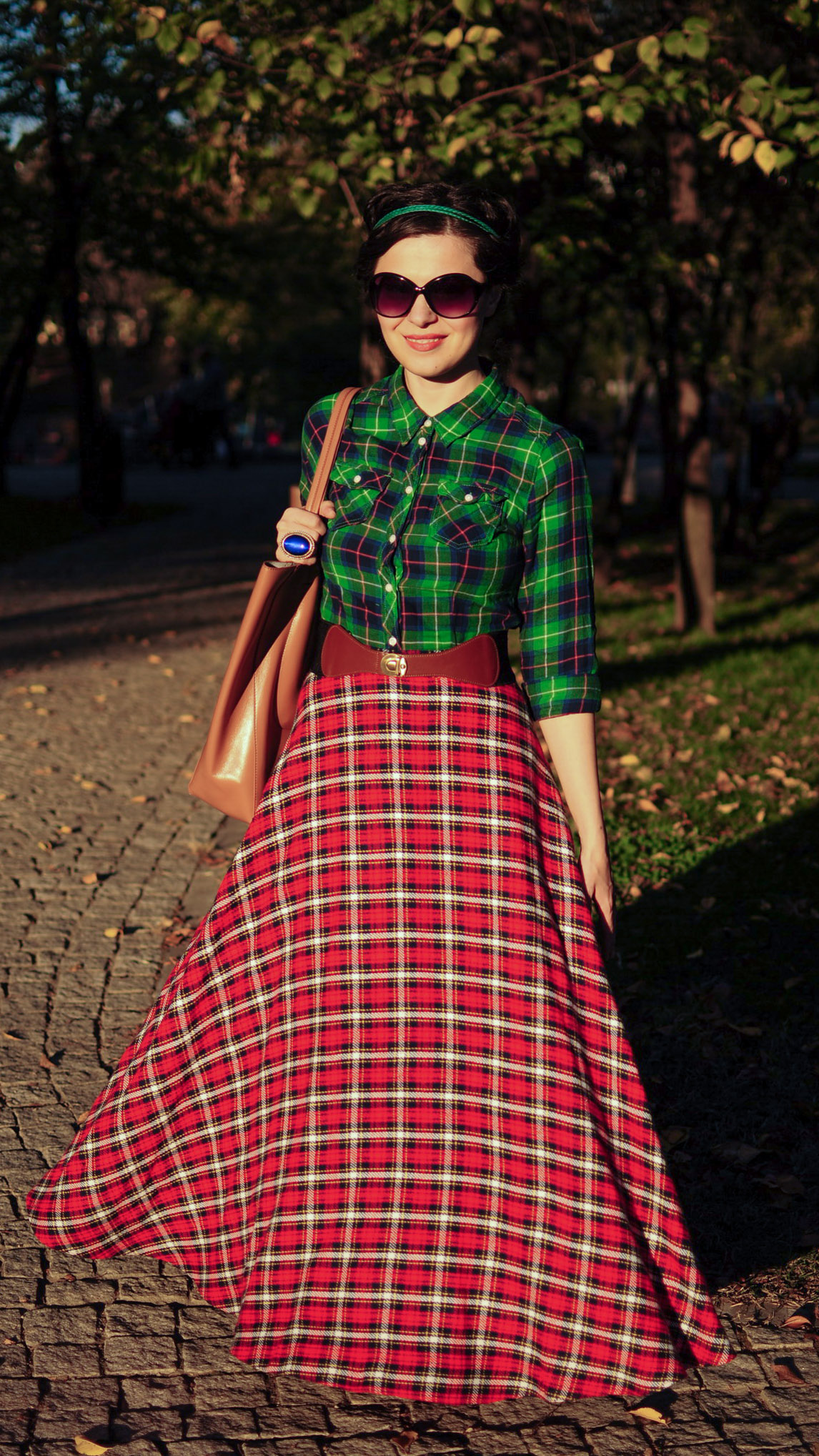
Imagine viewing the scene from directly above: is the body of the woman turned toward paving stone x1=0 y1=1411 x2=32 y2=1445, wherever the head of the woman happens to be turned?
no

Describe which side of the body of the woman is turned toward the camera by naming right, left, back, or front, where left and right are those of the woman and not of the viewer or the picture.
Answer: front

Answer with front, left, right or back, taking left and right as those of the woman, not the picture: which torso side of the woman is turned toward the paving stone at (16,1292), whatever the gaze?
right

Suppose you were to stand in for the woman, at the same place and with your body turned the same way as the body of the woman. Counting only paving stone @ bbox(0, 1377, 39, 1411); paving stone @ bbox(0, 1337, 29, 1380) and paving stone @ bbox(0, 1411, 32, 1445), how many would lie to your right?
3

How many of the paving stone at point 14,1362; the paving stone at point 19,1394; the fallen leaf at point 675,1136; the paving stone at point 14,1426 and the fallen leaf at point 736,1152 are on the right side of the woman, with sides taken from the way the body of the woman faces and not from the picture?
3

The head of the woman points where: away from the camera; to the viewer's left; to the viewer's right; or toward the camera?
toward the camera

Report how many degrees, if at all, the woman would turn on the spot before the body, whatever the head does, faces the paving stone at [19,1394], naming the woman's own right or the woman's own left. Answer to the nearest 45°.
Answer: approximately 90° to the woman's own right

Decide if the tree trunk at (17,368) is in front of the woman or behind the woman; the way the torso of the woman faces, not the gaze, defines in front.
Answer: behind

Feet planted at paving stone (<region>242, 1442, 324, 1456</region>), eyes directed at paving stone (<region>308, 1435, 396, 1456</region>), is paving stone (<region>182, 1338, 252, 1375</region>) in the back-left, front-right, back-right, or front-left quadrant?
back-left

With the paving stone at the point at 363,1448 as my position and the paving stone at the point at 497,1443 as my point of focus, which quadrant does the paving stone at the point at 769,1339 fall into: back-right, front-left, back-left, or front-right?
front-left

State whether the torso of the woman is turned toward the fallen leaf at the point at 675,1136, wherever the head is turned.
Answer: no
